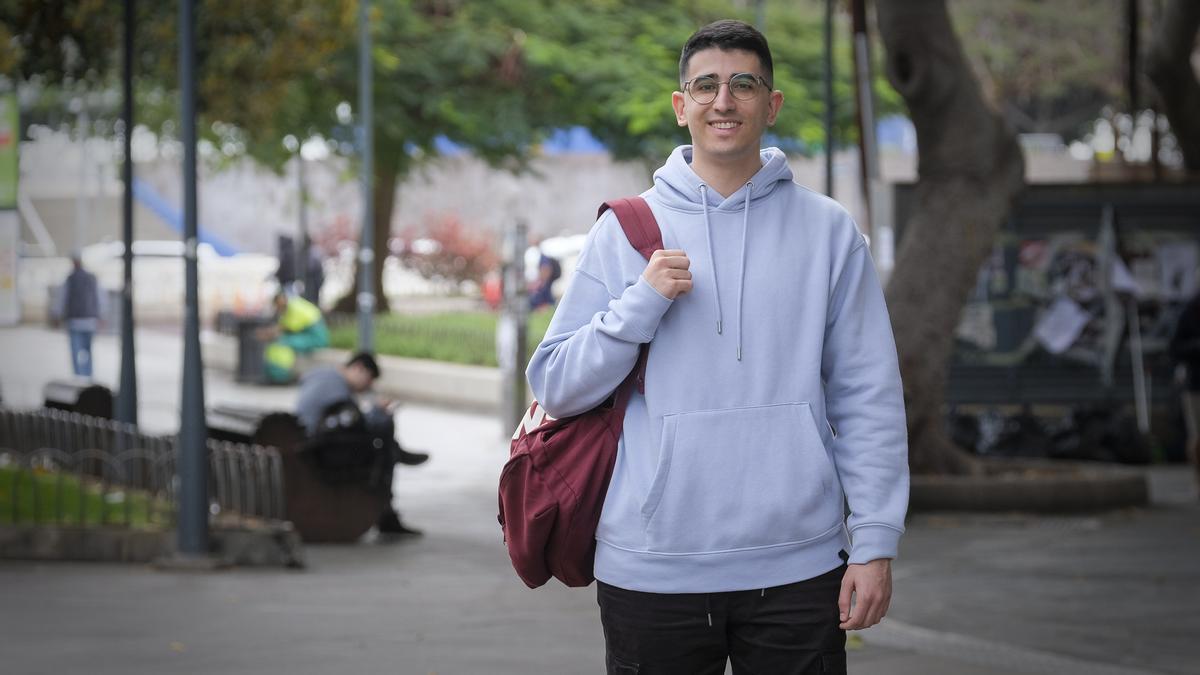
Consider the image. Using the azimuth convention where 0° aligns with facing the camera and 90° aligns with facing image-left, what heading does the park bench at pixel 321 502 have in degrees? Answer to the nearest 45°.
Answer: approximately 270°

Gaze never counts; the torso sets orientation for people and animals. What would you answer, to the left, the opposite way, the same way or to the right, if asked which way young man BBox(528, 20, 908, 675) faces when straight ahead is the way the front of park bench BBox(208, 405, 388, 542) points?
to the right

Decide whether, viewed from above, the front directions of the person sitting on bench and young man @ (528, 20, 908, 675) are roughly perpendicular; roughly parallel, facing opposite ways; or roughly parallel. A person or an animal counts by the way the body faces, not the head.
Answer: roughly perpendicular

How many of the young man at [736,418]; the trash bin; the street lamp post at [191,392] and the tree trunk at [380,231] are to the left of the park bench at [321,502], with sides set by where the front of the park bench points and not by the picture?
2

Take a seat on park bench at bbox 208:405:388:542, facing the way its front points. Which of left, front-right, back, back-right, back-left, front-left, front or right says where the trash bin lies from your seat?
left

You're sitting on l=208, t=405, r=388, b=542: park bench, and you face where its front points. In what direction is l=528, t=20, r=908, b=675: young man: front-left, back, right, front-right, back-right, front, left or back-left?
right

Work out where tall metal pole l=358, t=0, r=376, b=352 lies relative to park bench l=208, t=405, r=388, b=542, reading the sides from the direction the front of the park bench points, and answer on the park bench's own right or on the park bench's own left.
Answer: on the park bench's own left

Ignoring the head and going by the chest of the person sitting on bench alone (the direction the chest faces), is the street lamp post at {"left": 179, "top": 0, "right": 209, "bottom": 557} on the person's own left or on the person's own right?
on the person's own right

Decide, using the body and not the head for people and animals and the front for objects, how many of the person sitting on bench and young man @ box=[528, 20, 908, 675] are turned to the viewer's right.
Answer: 1

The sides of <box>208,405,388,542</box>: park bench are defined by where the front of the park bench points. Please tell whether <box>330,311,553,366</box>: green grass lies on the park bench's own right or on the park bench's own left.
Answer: on the park bench's own left

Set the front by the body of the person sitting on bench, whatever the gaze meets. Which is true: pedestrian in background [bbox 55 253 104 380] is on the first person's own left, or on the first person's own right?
on the first person's own left

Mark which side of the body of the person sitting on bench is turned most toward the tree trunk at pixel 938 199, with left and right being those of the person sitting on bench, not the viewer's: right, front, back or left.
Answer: front

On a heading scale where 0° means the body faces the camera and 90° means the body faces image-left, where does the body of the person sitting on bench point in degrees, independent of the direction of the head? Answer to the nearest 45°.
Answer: approximately 270°
